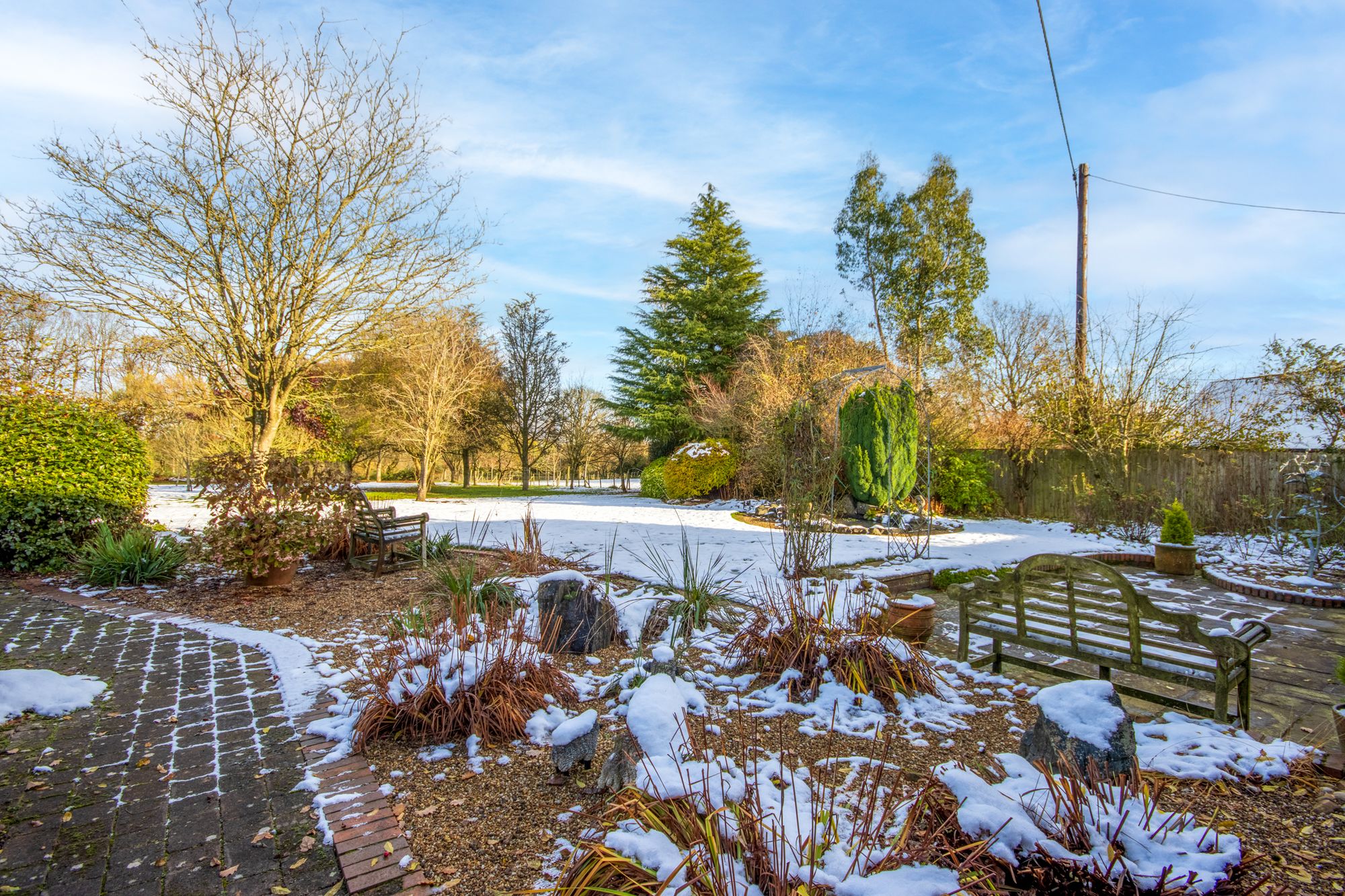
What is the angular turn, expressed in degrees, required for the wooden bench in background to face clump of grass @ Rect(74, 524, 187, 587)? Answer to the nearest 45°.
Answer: approximately 135° to its left

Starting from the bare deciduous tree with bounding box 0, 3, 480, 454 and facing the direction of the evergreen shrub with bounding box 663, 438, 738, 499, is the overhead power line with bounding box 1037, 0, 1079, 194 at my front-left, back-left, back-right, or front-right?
front-right

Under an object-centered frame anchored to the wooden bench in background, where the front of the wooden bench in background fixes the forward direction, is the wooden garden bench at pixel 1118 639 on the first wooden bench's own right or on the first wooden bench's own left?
on the first wooden bench's own right

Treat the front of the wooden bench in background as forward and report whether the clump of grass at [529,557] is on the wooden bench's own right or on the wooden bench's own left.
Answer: on the wooden bench's own right

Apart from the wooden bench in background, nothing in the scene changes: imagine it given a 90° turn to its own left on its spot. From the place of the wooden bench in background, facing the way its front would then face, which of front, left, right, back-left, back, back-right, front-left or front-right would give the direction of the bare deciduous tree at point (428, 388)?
front-right
